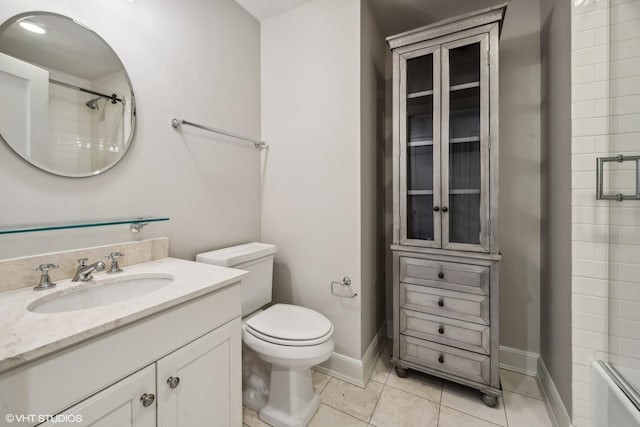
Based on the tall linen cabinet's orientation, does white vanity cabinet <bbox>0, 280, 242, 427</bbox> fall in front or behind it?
in front

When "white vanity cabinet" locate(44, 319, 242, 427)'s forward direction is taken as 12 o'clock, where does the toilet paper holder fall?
The toilet paper holder is roughly at 10 o'clock from the white vanity cabinet.

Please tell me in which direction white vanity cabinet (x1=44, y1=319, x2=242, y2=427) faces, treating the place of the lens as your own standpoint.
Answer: facing the viewer and to the right of the viewer

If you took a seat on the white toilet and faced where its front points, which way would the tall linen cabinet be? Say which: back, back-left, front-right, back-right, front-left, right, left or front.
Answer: front-left

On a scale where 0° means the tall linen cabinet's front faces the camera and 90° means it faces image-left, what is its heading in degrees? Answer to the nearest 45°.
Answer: approximately 45°

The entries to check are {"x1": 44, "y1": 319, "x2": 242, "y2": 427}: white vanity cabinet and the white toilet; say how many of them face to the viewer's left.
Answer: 0

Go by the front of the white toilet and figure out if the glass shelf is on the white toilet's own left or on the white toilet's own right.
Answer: on the white toilet's own right
